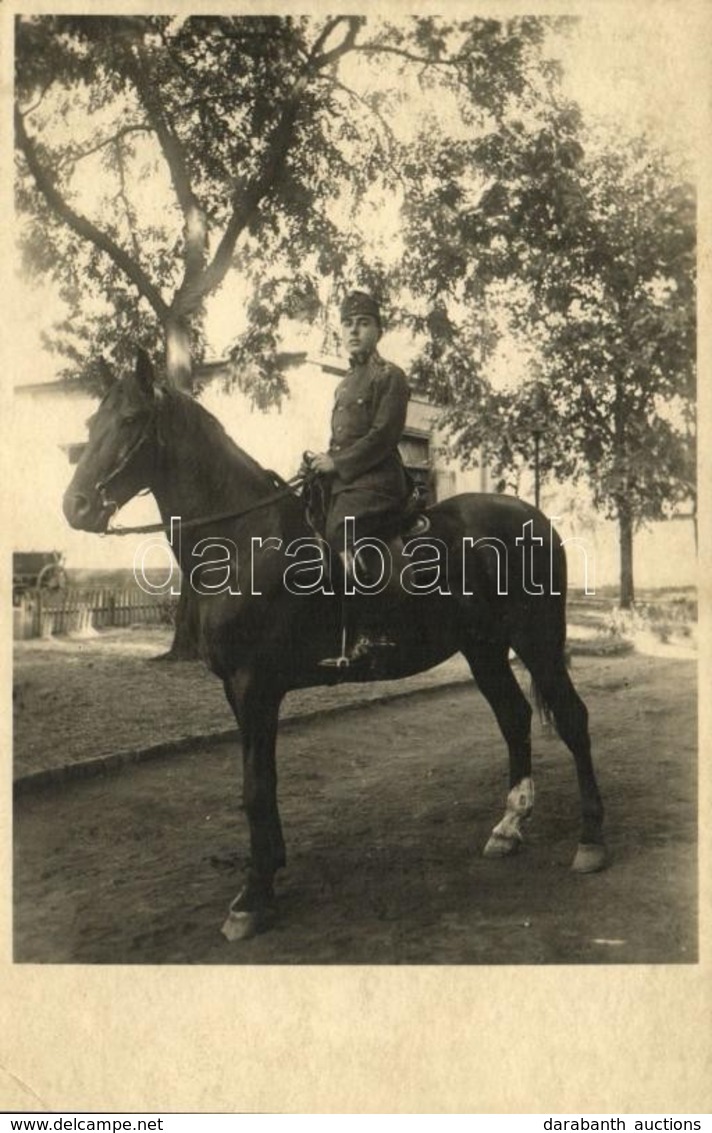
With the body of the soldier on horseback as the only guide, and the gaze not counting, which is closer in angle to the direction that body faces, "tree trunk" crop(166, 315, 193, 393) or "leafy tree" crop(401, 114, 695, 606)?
the tree trunk

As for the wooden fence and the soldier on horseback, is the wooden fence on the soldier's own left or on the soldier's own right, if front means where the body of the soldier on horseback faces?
on the soldier's own right

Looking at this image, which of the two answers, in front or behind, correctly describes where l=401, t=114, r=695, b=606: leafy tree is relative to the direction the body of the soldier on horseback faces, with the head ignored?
behind

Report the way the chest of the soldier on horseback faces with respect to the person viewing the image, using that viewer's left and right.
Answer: facing the viewer and to the left of the viewer
